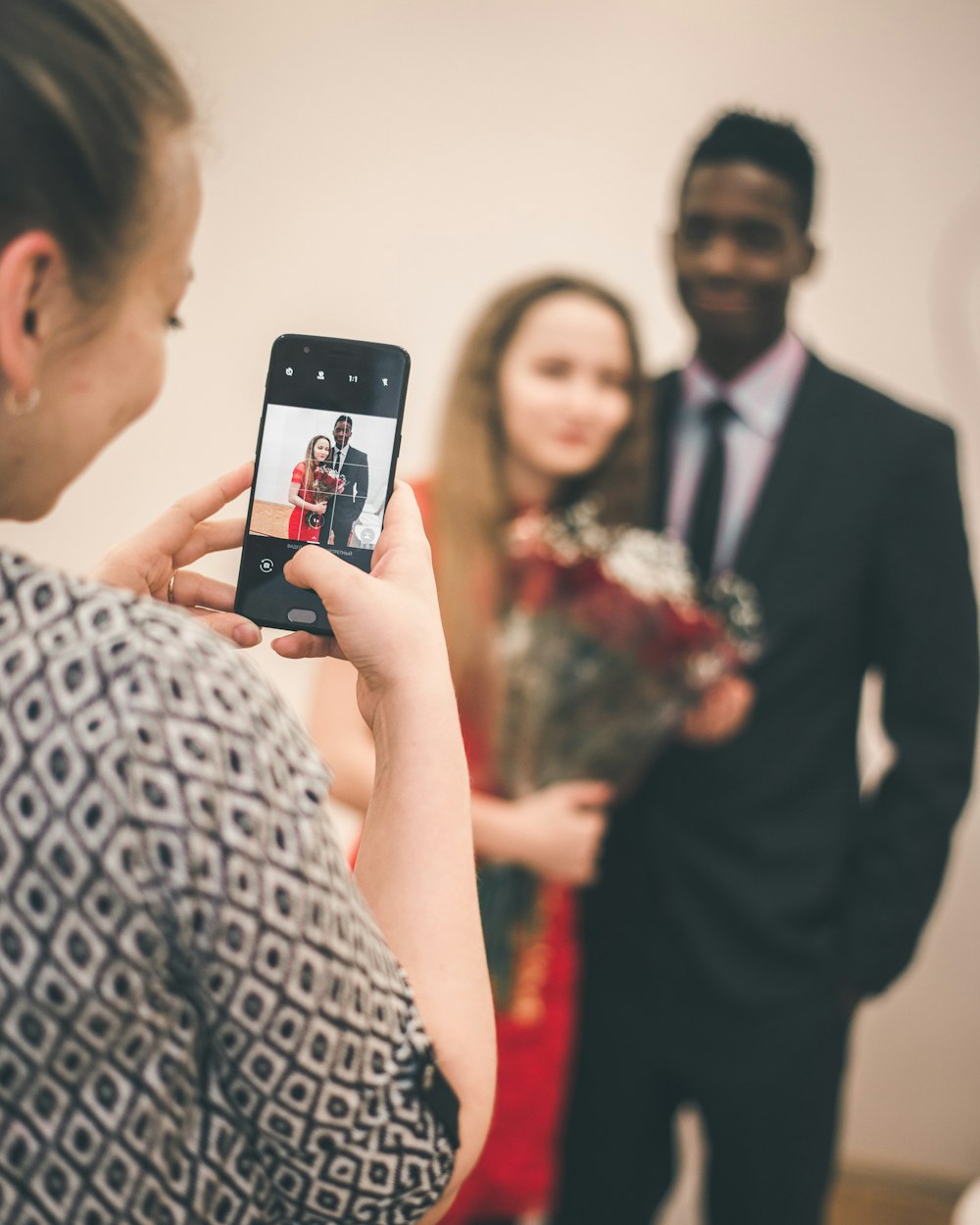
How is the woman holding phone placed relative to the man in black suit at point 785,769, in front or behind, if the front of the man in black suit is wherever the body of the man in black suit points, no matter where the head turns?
in front

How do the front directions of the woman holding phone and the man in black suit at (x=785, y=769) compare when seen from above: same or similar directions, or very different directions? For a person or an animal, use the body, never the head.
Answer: very different directions

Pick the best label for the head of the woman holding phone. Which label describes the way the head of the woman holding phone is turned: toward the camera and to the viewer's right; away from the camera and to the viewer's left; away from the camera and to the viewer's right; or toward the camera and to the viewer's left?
away from the camera and to the viewer's right

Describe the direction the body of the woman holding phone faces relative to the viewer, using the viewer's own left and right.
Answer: facing away from the viewer and to the right of the viewer

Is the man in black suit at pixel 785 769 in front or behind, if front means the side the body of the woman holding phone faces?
in front

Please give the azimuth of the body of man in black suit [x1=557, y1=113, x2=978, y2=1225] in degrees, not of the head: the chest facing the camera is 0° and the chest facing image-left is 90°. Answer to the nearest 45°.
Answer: approximately 45°
